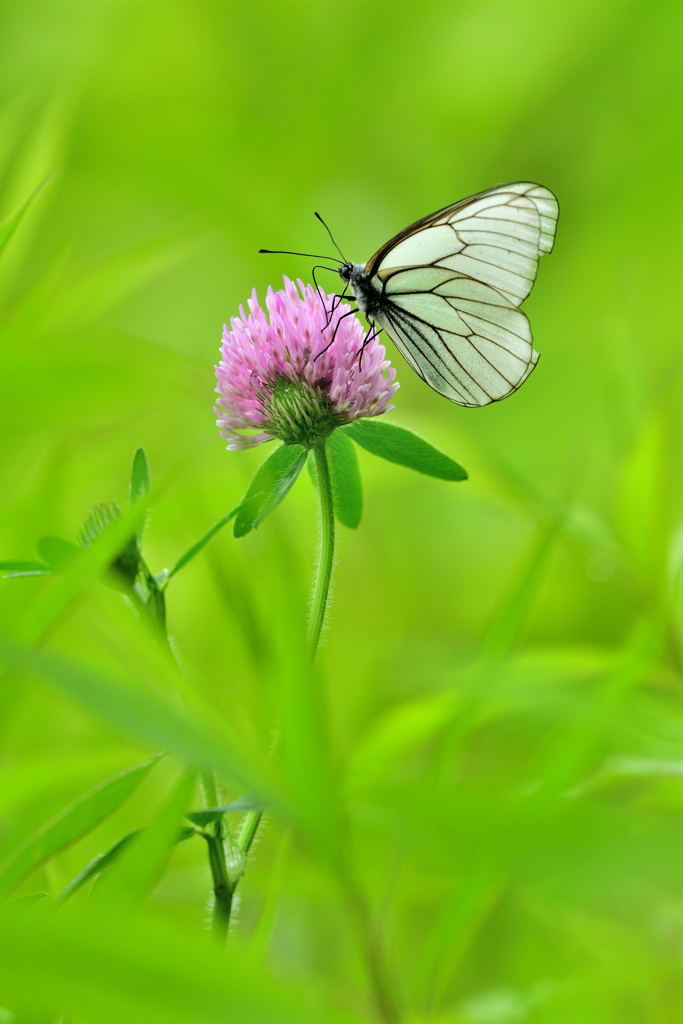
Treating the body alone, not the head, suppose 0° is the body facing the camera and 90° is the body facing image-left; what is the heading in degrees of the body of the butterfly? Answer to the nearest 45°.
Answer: approximately 90°
